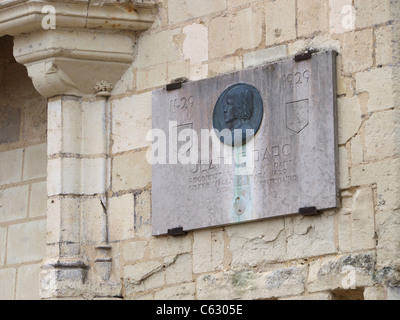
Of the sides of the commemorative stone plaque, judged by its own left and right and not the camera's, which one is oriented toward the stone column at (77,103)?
right

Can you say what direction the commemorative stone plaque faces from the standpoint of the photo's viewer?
facing the viewer and to the left of the viewer
